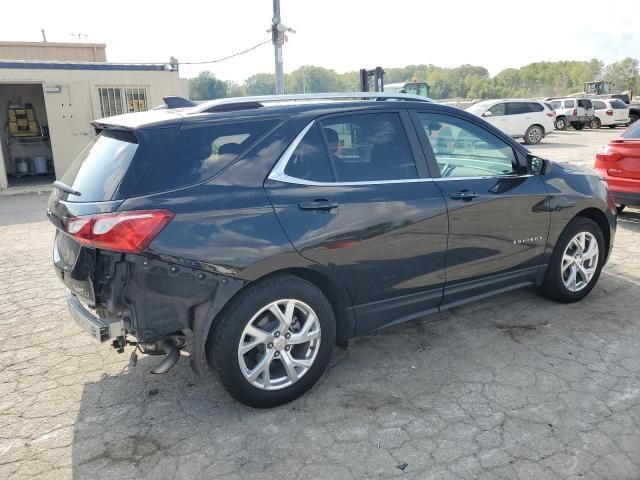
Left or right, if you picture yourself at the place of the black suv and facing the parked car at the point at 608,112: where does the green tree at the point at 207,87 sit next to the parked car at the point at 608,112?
left

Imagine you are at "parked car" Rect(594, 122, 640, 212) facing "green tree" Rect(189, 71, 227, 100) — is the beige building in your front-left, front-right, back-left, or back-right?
front-left

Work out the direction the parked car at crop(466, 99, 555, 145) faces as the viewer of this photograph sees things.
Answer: facing to the left of the viewer

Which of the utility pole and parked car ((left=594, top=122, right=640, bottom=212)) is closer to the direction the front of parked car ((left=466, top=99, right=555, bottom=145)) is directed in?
the utility pole

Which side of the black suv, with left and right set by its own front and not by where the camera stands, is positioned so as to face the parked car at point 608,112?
front

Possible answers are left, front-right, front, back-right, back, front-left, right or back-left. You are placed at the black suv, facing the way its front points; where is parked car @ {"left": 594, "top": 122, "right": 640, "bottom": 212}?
front

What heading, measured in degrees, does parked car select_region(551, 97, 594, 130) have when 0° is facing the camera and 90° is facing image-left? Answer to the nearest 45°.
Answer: approximately 135°

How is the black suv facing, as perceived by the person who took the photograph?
facing away from the viewer and to the right of the viewer

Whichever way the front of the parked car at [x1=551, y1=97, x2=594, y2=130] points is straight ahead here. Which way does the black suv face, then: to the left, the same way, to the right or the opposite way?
to the right

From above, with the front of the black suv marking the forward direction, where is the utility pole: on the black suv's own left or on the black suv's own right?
on the black suv's own left

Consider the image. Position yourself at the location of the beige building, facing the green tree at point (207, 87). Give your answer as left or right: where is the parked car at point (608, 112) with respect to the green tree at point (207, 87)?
right

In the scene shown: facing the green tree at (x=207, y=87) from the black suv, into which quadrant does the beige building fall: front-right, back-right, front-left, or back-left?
front-left

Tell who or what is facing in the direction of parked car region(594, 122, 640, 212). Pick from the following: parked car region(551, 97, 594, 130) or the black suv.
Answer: the black suv

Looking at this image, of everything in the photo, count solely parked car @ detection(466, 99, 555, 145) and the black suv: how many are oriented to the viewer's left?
1

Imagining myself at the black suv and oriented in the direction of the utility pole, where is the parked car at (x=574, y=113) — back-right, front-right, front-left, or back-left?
front-right
